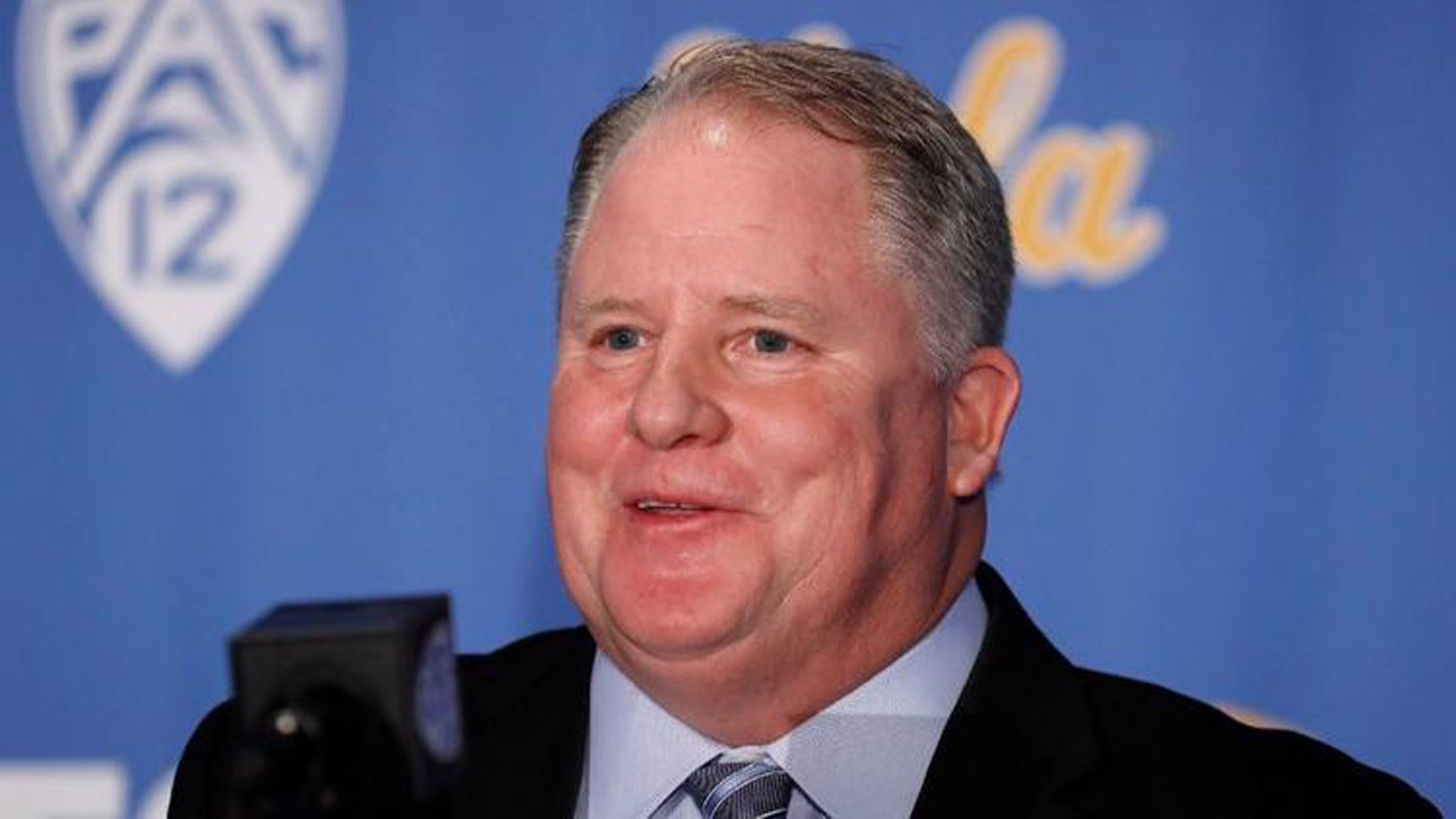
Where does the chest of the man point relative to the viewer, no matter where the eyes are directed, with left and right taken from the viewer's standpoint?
facing the viewer and to the left of the viewer

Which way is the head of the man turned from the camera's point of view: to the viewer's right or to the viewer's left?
to the viewer's left

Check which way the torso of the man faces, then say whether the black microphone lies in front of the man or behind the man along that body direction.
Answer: in front
